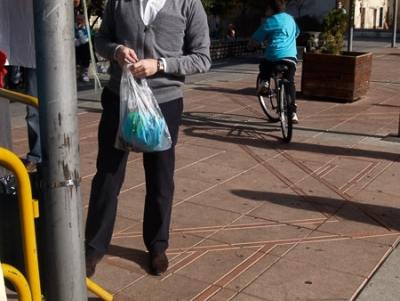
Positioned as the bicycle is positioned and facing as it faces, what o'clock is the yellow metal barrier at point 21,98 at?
The yellow metal barrier is roughly at 8 o'clock from the bicycle.

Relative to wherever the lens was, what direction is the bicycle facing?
facing away from the viewer and to the left of the viewer

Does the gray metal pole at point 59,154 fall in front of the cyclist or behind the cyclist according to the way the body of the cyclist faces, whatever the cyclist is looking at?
behind

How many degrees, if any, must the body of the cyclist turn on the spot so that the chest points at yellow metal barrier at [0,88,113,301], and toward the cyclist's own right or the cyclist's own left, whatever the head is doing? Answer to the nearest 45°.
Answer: approximately 180°

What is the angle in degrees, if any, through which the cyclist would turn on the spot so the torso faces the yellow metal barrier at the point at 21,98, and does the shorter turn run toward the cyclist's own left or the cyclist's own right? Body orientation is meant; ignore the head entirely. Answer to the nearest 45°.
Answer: approximately 180°

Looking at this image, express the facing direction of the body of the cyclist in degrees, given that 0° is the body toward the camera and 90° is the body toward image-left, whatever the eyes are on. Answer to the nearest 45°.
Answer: approximately 180°

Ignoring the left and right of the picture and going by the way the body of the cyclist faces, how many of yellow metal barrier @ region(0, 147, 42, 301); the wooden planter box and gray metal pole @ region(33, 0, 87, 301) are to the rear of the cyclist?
2

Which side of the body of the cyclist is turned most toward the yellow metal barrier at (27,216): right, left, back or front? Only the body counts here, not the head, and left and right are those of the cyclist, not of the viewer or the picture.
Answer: back

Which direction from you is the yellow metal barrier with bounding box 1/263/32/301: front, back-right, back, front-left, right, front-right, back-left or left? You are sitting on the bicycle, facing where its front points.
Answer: back-left

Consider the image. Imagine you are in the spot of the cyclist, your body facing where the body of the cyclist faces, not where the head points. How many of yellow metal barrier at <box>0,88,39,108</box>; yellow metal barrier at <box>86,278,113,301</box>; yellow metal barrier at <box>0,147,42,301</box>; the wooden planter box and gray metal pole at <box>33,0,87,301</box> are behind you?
4

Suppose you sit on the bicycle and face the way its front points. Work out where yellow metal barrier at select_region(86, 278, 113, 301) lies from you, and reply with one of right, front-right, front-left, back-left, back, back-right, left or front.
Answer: back-left

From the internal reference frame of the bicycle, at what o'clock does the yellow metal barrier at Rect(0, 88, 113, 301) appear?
The yellow metal barrier is roughly at 8 o'clock from the bicycle.

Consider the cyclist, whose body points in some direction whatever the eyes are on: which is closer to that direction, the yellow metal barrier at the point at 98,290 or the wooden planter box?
the wooden planter box

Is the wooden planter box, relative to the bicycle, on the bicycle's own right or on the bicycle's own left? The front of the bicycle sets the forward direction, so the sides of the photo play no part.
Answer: on the bicycle's own right
